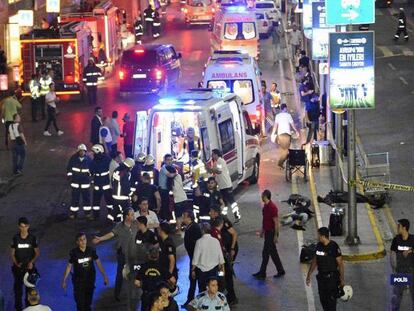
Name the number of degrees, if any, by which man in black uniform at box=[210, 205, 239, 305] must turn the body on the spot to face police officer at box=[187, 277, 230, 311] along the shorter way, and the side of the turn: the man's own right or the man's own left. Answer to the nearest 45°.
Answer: approximately 90° to the man's own left

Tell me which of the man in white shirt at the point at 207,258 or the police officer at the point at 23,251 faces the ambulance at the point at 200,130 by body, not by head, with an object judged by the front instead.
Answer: the man in white shirt

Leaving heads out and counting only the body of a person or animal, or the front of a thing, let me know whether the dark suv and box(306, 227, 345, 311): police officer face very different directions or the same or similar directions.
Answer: very different directions

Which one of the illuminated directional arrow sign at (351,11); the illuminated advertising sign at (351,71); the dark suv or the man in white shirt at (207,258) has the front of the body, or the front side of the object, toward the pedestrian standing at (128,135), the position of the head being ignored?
the man in white shirt

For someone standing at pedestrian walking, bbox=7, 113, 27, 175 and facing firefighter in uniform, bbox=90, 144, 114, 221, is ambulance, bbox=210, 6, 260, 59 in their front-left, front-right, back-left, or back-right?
back-left

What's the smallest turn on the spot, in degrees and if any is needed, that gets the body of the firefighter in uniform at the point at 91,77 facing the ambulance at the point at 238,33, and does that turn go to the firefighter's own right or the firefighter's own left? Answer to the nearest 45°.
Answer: approximately 135° to the firefighter's own left

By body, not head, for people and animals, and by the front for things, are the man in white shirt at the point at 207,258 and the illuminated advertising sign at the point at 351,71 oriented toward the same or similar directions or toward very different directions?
very different directions

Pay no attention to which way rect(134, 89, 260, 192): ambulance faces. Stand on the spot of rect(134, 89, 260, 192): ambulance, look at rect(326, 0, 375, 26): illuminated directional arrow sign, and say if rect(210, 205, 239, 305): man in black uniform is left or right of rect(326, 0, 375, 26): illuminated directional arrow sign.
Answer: right

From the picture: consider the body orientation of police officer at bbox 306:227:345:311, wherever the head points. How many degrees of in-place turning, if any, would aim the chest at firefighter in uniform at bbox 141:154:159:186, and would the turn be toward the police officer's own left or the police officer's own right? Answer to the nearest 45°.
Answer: approximately 90° to the police officer's own right

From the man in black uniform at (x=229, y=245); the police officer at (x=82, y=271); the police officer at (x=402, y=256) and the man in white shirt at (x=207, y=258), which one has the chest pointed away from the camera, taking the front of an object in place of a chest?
the man in white shirt

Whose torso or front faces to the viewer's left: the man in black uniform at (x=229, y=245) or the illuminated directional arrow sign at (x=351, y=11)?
the man in black uniform
